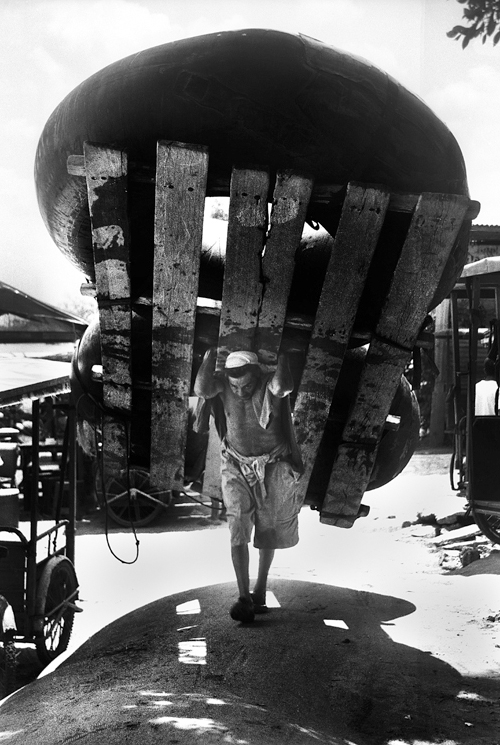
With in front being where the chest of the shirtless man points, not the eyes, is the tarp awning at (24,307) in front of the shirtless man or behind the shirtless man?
behind

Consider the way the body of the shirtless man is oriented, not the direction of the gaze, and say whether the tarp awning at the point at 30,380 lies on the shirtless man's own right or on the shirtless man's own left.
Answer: on the shirtless man's own right

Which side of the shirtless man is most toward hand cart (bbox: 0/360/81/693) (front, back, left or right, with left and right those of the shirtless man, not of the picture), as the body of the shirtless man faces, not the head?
right

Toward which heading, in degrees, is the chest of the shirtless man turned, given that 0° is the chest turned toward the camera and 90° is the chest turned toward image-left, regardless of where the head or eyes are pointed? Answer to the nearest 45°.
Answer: approximately 0°
